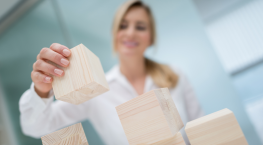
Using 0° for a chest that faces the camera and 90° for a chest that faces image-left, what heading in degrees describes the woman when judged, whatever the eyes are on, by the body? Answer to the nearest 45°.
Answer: approximately 0°

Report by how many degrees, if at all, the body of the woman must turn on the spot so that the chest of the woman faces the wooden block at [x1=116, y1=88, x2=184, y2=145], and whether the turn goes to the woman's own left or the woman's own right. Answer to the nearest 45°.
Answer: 0° — they already face it

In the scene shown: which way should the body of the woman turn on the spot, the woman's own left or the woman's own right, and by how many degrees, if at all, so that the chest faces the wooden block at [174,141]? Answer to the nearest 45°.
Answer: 0° — they already face it

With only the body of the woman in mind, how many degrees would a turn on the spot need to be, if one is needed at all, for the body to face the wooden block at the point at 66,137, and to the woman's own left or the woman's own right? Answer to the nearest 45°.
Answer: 0° — they already face it
